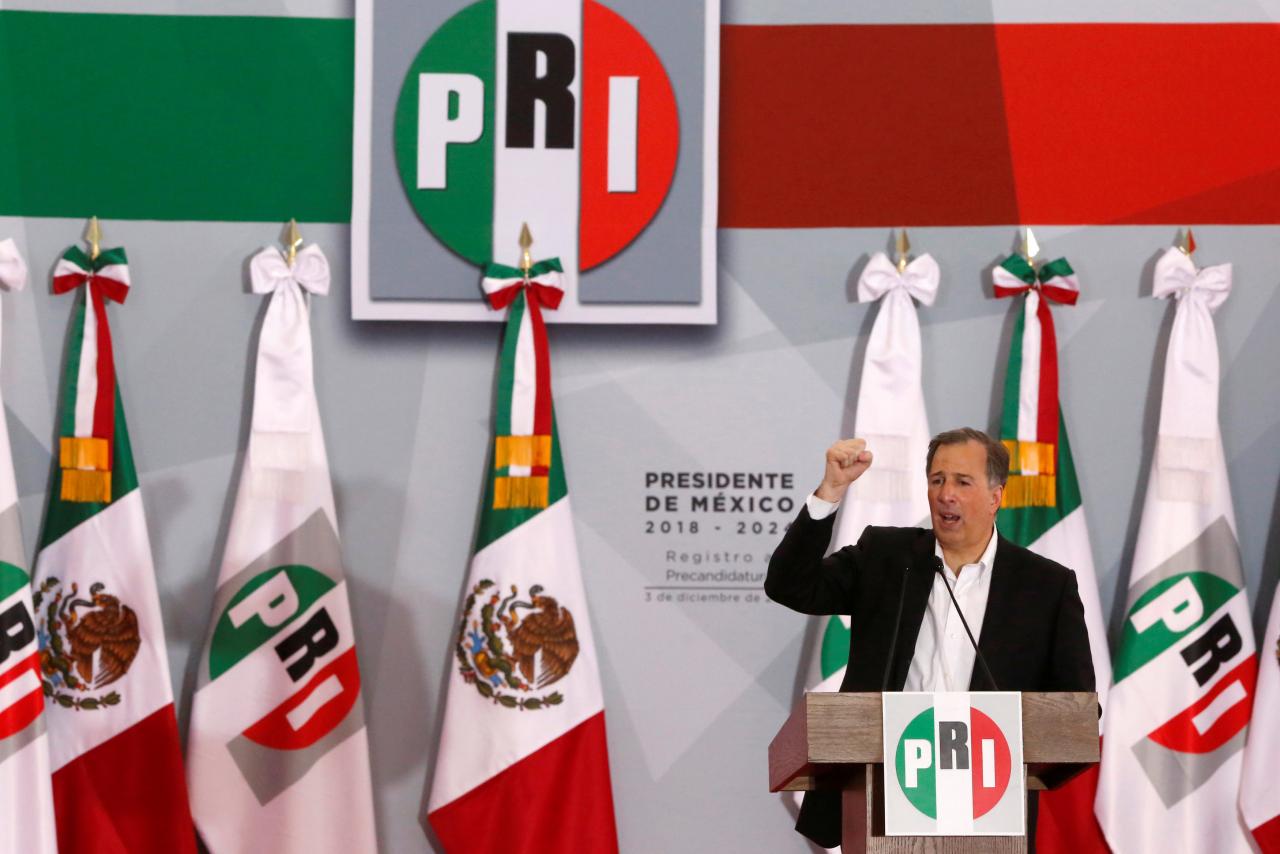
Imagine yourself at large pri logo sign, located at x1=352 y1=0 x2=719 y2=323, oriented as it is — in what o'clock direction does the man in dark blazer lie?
The man in dark blazer is roughly at 11 o'clock from the large pri logo sign.

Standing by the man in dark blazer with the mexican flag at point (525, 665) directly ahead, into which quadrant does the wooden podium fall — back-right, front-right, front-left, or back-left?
back-left

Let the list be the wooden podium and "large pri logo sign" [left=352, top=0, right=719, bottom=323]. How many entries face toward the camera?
2

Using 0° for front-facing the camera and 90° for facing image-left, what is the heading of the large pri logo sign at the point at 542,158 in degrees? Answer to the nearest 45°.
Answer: approximately 0°

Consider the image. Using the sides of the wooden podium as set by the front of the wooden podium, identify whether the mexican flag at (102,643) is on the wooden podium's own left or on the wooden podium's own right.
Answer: on the wooden podium's own right
